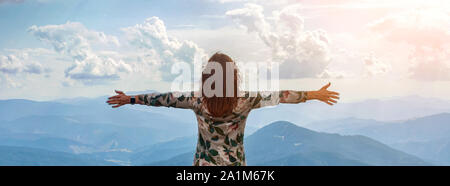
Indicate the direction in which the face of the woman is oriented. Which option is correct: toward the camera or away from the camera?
away from the camera

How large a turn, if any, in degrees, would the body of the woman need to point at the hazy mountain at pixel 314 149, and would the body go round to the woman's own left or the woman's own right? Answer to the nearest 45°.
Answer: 0° — they already face it

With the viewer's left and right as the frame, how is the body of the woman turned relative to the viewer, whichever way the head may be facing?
facing away from the viewer

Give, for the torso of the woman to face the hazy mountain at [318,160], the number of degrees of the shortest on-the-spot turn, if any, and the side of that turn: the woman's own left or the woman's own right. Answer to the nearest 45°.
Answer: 0° — they already face it
